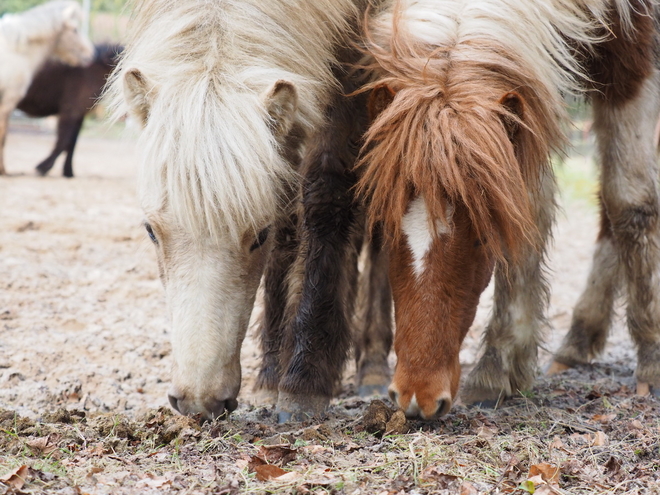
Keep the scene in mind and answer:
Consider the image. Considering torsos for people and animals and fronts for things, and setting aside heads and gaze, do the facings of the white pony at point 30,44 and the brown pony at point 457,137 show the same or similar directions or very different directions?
very different directions

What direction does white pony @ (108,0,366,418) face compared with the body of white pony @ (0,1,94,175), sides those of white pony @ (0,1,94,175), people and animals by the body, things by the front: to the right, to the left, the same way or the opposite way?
to the right

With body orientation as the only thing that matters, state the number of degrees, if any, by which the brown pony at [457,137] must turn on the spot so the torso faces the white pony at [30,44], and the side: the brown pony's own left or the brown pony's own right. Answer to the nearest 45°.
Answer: approximately 90° to the brown pony's own right

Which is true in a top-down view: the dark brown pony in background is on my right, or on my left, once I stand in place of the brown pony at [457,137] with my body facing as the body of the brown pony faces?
on my right

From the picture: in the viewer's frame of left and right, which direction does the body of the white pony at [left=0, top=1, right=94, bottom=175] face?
facing to the right of the viewer

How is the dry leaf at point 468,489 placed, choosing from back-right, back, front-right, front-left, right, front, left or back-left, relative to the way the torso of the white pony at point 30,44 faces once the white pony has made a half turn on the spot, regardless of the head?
left

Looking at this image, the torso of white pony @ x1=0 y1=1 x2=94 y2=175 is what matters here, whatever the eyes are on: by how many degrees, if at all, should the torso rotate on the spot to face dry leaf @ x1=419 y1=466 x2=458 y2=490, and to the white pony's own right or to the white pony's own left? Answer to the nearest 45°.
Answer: approximately 90° to the white pony's own right

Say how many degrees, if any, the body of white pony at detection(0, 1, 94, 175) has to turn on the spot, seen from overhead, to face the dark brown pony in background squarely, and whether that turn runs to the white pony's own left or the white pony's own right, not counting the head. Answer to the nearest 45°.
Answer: approximately 45° to the white pony's own left

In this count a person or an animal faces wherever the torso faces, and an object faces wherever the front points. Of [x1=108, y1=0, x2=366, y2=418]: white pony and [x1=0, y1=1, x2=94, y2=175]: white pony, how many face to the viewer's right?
1
